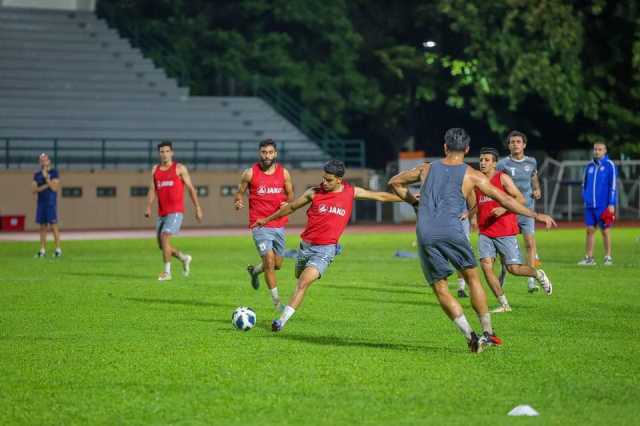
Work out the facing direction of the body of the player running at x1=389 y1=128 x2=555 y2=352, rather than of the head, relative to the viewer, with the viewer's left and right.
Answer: facing away from the viewer

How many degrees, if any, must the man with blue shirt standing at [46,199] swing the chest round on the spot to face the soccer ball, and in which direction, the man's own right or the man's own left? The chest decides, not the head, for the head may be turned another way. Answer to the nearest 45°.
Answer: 0° — they already face it

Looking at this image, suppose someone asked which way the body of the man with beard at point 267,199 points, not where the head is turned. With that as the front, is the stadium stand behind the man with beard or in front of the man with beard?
behind

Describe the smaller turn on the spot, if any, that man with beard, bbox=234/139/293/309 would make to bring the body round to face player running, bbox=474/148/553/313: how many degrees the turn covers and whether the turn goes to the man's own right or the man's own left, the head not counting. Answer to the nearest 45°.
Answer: approximately 90° to the man's own left

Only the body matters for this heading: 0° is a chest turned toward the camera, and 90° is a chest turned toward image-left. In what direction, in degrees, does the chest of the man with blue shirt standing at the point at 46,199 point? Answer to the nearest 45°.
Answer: approximately 0°

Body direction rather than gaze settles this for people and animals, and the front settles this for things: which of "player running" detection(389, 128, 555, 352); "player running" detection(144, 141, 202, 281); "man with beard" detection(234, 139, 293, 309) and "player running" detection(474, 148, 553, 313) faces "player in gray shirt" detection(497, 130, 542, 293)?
"player running" detection(389, 128, 555, 352)
